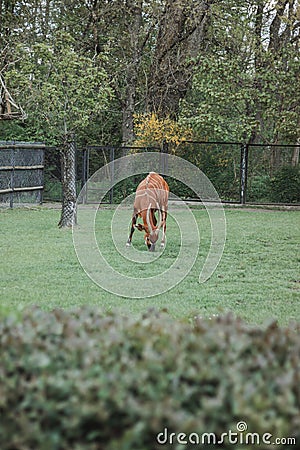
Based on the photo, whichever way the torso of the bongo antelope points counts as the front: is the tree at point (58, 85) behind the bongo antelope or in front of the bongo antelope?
behind

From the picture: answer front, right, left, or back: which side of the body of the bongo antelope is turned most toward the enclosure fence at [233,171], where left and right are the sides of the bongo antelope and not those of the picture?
back

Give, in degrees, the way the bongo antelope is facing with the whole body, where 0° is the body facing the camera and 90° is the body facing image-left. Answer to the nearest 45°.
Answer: approximately 0°

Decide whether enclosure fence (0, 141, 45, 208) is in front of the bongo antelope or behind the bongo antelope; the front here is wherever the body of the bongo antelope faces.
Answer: behind

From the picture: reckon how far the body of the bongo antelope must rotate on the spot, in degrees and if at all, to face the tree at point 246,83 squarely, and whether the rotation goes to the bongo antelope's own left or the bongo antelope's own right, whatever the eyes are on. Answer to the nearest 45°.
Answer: approximately 180°
